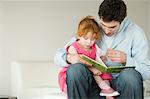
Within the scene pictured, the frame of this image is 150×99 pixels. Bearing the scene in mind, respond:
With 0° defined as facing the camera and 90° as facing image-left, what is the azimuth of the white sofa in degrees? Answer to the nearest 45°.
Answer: approximately 0°

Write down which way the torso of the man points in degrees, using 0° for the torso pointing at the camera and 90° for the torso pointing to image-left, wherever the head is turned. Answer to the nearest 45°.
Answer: approximately 45°

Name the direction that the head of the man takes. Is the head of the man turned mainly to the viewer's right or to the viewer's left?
to the viewer's left
